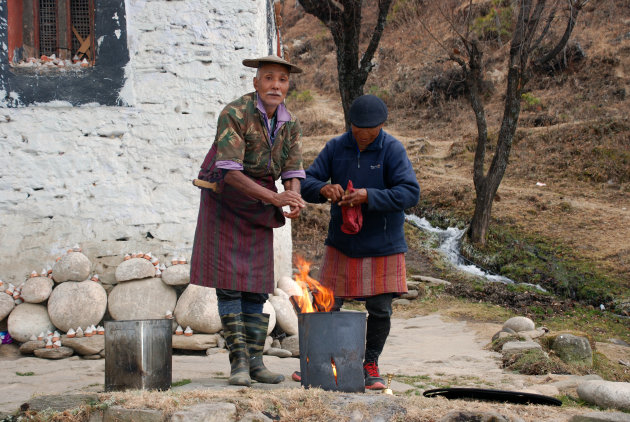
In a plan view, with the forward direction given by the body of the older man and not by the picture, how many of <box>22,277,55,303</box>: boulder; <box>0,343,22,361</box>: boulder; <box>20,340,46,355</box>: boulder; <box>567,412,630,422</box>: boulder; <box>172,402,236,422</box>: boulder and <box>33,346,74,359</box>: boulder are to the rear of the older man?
4

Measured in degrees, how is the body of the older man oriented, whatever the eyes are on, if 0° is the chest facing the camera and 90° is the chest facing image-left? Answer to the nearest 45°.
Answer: approximately 315°

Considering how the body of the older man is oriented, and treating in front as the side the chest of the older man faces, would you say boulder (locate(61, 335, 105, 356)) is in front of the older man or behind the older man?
behind

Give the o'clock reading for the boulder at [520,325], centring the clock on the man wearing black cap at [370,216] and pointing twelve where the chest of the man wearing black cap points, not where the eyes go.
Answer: The boulder is roughly at 7 o'clock from the man wearing black cap.

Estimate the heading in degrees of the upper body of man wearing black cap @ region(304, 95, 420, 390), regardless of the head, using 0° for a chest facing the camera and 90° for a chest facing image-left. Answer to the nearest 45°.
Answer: approximately 0°

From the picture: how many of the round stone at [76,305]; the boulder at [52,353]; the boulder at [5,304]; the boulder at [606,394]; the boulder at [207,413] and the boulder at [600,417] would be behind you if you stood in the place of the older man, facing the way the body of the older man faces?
3

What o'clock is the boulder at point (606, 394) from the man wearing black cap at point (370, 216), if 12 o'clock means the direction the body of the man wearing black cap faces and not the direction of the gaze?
The boulder is roughly at 9 o'clock from the man wearing black cap.

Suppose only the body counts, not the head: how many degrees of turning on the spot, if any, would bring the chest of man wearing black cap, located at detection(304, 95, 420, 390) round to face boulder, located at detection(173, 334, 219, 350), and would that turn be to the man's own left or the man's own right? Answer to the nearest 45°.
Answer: approximately 135° to the man's own right

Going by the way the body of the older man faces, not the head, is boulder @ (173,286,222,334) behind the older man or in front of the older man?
behind

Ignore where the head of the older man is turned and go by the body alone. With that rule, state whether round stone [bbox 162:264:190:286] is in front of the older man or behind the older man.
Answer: behind

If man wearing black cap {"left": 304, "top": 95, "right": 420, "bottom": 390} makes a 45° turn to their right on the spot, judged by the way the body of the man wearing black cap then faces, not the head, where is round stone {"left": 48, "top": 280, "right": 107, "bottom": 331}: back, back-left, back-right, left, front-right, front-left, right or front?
right
